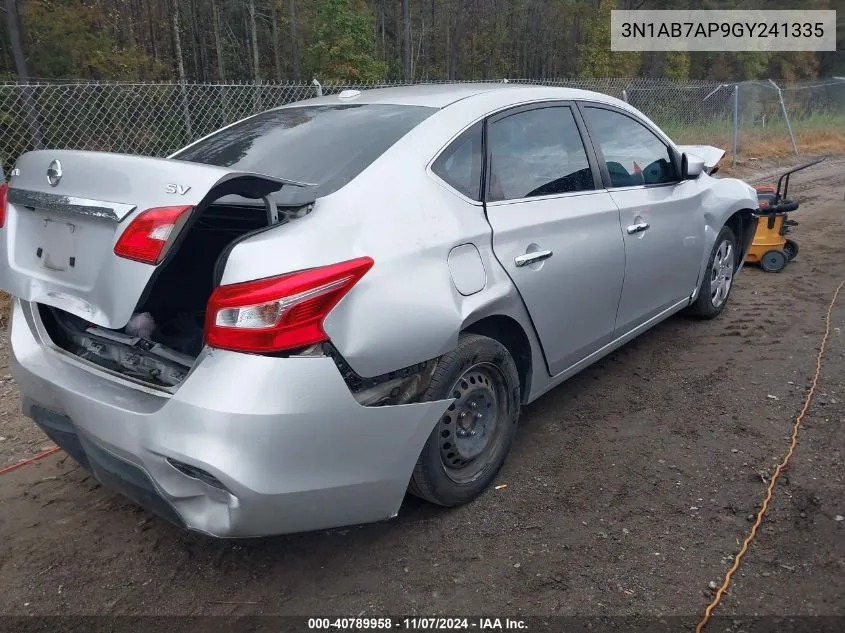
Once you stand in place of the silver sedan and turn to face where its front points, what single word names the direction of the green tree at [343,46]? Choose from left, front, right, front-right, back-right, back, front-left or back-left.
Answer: front-left

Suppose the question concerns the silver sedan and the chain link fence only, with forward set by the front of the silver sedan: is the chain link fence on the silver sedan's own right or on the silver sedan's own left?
on the silver sedan's own left

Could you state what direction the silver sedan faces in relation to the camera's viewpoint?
facing away from the viewer and to the right of the viewer

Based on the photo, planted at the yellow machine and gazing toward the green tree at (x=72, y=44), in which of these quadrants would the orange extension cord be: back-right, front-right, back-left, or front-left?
back-left

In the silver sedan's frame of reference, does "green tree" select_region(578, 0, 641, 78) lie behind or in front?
in front

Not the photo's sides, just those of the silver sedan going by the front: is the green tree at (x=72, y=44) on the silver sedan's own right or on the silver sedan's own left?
on the silver sedan's own left

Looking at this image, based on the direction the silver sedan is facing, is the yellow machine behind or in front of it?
in front

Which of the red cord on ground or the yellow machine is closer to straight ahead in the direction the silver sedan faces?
the yellow machine

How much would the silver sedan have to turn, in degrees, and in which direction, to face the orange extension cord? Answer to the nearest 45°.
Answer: approximately 45° to its right
